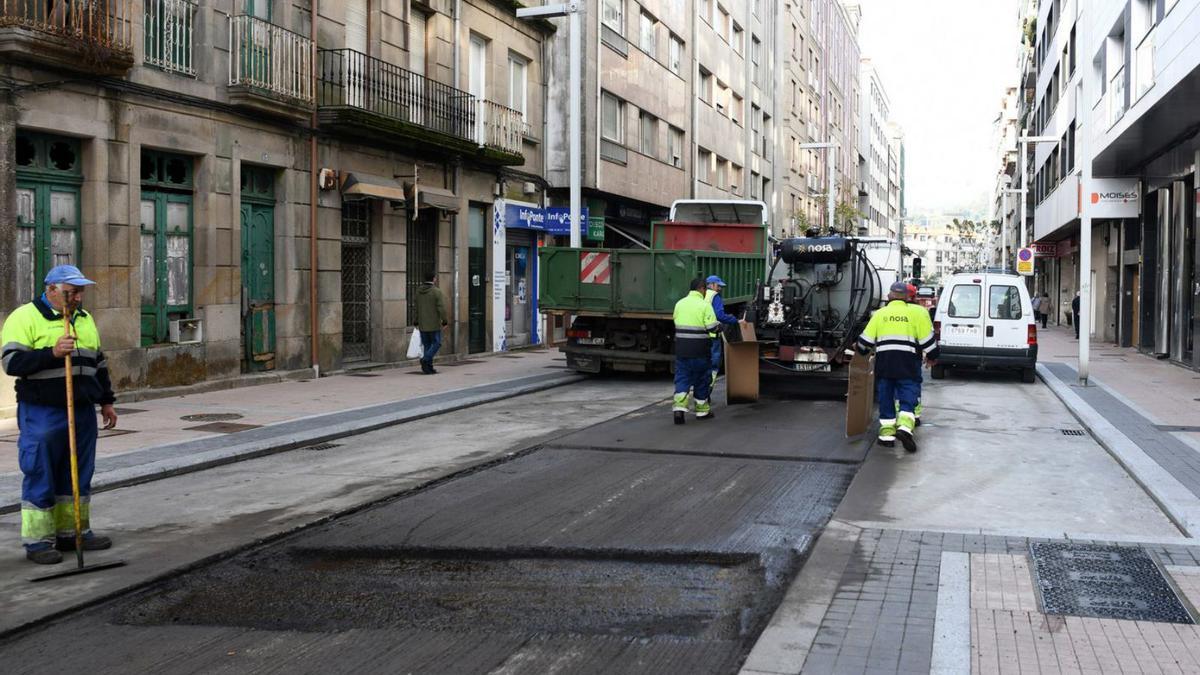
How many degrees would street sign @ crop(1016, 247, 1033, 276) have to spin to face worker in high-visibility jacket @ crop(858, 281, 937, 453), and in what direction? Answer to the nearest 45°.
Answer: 0° — it already faces them

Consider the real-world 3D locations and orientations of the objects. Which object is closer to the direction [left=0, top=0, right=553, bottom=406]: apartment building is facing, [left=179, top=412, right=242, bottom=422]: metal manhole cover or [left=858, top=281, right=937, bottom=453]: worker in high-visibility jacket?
the worker in high-visibility jacket

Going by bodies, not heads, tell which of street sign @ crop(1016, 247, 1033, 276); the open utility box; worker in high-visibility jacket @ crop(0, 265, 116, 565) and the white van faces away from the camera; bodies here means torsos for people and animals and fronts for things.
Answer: the white van

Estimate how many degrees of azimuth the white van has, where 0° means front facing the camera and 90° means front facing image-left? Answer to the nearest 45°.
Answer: approximately 180°

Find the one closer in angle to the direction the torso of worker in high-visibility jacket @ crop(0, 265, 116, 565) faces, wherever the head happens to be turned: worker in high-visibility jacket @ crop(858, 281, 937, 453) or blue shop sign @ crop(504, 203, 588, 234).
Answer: the worker in high-visibility jacket

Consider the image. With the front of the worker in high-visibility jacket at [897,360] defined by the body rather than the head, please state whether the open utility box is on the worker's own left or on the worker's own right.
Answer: on the worker's own left

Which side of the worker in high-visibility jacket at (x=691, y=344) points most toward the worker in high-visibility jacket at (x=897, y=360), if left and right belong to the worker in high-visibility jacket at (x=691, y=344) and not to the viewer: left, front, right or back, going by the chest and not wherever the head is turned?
right

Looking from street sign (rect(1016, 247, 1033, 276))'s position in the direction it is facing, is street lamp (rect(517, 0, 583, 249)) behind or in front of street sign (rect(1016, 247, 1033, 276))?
in front

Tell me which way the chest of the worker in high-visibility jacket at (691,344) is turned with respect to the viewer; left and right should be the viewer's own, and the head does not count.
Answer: facing away from the viewer and to the right of the viewer

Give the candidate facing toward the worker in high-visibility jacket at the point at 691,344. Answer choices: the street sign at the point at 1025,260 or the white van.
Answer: the street sign

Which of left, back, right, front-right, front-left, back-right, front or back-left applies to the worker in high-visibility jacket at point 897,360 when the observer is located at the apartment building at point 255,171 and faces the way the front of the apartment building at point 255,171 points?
front

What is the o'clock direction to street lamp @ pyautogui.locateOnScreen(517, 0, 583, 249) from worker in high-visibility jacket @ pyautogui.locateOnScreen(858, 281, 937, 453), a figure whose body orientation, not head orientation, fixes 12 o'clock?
The street lamp is roughly at 11 o'clock from the worker in high-visibility jacket.

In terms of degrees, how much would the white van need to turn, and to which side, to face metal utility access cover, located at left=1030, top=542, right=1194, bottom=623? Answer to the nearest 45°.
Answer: approximately 180°
